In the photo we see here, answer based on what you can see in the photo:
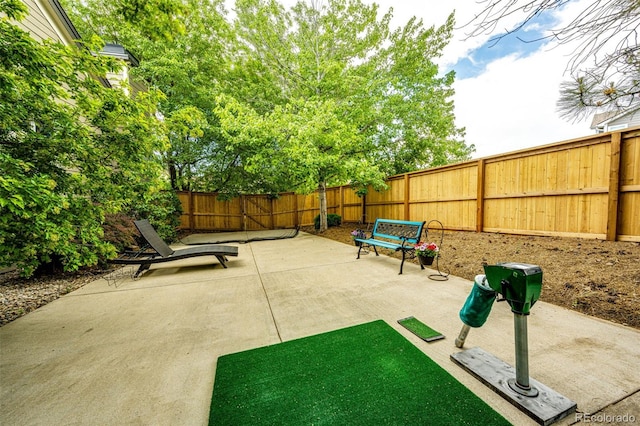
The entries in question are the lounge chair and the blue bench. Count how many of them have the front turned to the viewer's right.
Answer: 1

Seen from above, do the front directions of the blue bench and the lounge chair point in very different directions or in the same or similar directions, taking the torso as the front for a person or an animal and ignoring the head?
very different directions

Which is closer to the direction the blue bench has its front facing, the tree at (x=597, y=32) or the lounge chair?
the lounge chair

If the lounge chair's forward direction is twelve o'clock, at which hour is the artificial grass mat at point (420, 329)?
The artificial grass mat is roughly at 2 o'clock from the lounge chair.

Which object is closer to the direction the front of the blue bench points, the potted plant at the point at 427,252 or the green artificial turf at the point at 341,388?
the green artificial turf

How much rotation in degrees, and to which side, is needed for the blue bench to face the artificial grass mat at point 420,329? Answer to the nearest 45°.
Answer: approximately 45° to its left

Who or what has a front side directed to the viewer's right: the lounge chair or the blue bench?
the lounge chair

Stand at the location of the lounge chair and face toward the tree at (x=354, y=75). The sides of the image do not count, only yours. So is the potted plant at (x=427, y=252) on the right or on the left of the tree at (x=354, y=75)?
right

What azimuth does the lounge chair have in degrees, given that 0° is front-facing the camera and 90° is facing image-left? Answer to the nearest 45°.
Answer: approximately 270°

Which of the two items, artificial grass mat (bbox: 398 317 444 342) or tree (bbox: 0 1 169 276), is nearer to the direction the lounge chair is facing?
the artificial grass mat
